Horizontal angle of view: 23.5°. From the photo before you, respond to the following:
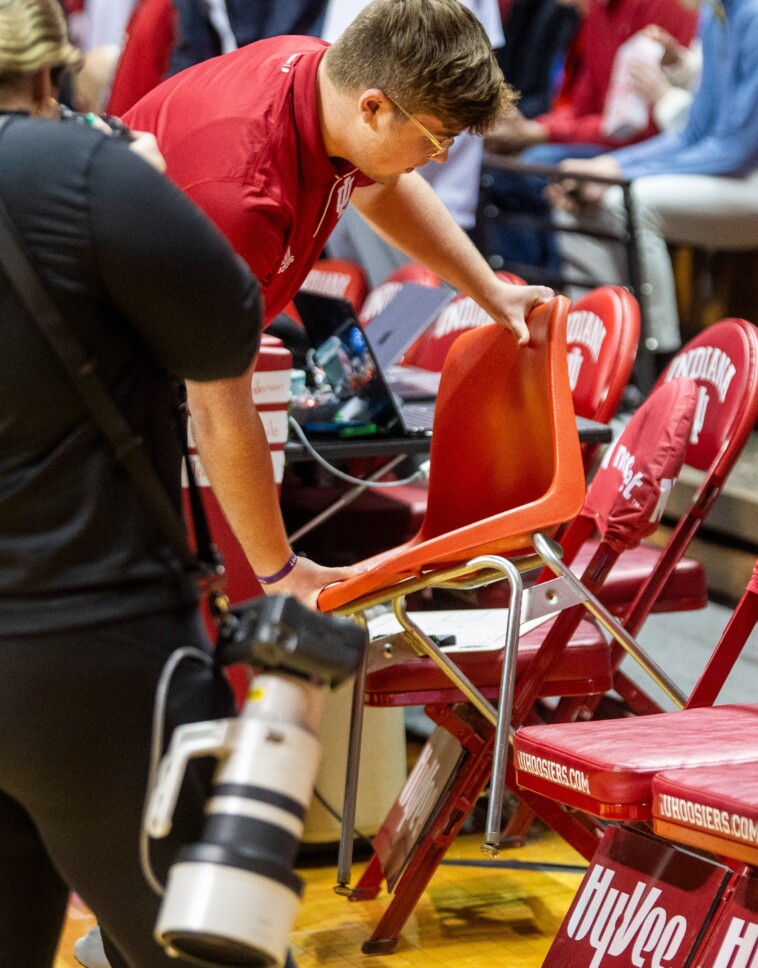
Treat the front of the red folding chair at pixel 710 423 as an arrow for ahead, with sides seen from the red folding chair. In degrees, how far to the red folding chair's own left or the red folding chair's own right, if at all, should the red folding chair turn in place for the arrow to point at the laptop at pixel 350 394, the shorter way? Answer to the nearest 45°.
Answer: approximately 45° to the red folding chair's own right

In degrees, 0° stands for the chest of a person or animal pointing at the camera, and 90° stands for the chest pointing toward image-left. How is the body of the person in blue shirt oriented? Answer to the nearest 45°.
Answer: approximately 90°

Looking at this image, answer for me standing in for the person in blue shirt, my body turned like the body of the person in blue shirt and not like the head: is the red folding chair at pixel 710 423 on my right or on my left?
on my left

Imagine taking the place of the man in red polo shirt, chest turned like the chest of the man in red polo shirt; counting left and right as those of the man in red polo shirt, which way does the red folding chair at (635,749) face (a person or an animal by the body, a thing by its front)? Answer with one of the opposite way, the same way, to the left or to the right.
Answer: to the right

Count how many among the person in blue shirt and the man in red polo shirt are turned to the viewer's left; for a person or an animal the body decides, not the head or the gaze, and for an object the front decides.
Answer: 1

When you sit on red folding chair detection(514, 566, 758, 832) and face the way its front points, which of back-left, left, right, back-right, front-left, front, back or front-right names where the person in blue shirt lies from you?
back-right

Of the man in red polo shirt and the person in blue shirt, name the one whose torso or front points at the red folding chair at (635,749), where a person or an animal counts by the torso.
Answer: the man in red polo shirt

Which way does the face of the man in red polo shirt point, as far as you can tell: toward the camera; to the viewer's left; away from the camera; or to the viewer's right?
to the viewer's right

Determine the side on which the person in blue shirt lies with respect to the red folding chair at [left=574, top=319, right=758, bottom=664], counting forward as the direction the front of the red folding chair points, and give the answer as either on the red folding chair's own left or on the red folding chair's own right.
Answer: on the red folding chair's own right
